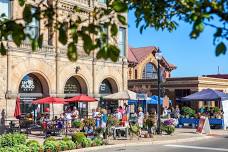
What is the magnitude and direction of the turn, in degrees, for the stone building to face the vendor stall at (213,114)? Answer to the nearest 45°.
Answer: approximately 45° to its left

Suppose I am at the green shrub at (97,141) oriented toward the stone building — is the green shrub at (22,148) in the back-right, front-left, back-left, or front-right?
back-left

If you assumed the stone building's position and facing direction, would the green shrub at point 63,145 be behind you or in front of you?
in front

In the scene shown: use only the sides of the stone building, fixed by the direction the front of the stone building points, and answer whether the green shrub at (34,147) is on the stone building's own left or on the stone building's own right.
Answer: on the stone building's own right

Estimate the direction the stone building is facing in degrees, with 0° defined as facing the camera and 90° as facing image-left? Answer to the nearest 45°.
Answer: approximately 315°

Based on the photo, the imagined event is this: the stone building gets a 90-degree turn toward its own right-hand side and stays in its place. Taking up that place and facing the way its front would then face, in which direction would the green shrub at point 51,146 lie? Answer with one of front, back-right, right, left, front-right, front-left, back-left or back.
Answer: front-left

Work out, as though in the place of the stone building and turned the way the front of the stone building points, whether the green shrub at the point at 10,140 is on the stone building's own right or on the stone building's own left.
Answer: on the stone building's own right

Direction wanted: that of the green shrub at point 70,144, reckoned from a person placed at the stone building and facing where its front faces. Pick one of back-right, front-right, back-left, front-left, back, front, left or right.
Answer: front-right
